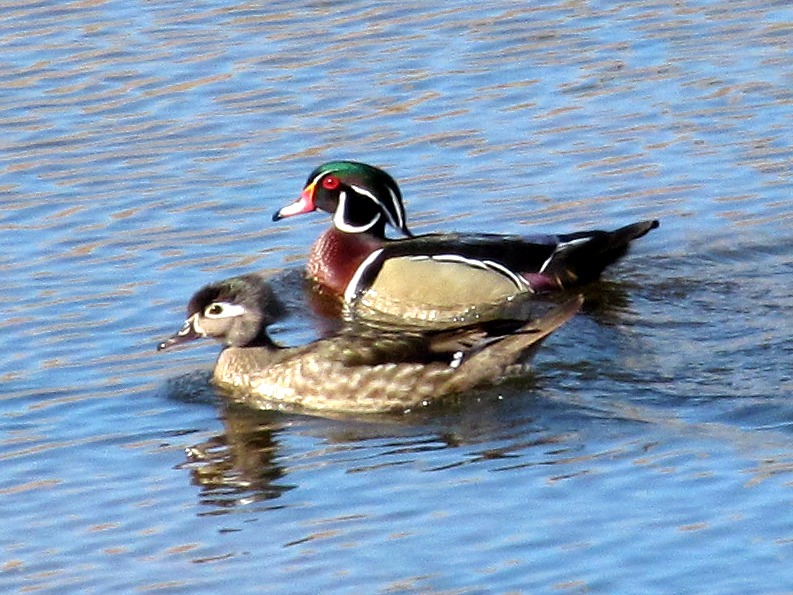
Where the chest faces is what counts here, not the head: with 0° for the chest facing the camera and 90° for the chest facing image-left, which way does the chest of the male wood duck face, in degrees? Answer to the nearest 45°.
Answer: approximately 90°

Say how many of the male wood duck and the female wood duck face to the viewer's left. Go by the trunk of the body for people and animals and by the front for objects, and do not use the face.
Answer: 2

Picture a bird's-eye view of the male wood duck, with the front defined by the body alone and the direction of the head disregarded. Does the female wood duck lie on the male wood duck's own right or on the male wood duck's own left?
on the male wood duck's own left

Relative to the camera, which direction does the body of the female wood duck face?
to the viewer's left

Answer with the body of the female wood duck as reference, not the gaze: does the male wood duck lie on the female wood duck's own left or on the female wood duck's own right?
on the female wood duck's own right
